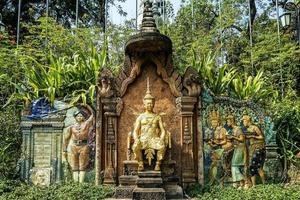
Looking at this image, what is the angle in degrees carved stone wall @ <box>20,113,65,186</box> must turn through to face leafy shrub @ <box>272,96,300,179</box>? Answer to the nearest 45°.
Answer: approximately 90° to its left

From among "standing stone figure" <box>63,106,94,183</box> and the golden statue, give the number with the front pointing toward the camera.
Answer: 2

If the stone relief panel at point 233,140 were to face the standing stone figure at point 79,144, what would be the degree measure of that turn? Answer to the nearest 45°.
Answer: approximately 90° to its right

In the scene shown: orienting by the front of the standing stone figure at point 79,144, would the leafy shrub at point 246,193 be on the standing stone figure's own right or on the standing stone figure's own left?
on the standing stone figure's own left

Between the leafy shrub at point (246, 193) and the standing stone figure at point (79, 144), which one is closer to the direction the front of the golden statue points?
the leafy shrub

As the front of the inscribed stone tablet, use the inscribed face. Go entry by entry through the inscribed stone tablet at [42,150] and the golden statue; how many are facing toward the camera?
2
